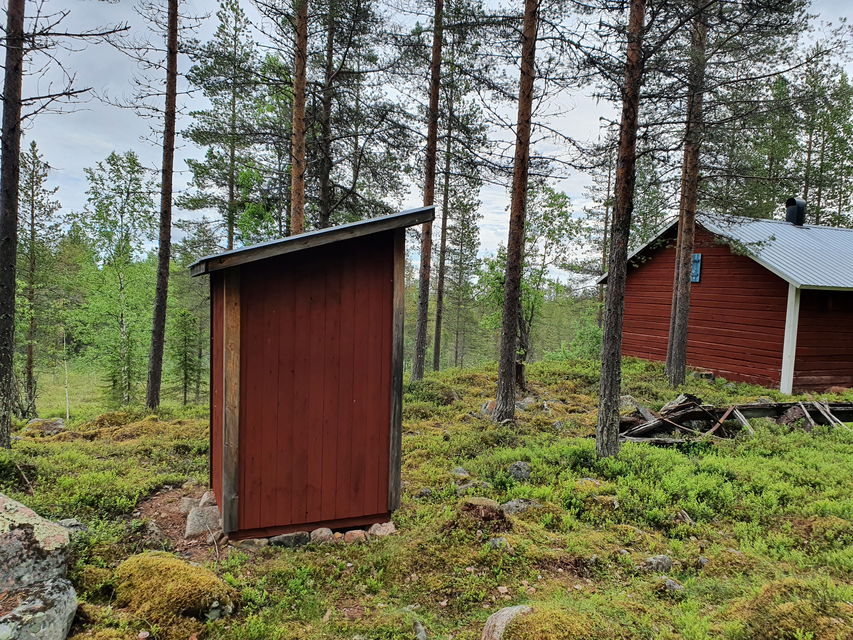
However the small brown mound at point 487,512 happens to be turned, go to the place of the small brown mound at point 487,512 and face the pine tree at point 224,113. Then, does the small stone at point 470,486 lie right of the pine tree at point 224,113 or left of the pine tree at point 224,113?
right
